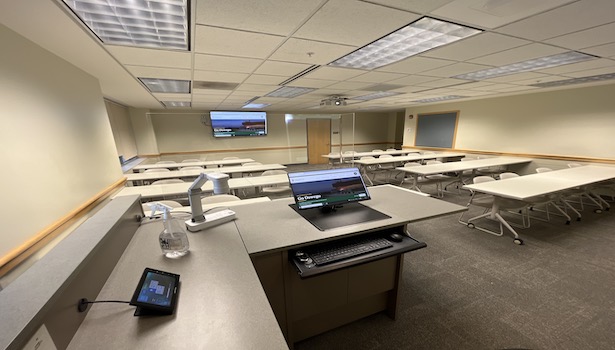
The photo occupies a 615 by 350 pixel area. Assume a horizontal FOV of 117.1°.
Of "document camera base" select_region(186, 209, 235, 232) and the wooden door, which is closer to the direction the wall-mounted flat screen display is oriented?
the document camera base

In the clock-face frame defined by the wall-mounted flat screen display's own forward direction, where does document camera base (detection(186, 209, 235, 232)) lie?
The document camera base is roughly at 12 o'clock from the wall-mounted flat screen display.

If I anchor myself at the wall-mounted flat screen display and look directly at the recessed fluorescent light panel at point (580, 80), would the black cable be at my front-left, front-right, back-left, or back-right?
front-right

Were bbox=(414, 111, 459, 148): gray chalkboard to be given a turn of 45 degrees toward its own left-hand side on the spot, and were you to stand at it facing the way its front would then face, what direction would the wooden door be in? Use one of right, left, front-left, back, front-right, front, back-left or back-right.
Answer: right

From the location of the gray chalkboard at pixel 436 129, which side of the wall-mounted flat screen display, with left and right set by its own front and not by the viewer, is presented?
left

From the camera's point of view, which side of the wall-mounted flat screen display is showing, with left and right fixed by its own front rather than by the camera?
front

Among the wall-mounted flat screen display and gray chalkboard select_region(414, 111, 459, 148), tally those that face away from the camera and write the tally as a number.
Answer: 0

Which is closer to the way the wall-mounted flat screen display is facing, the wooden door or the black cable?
the black cable

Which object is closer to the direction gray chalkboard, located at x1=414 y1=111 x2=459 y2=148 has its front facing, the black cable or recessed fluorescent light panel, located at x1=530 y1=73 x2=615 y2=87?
the black cable

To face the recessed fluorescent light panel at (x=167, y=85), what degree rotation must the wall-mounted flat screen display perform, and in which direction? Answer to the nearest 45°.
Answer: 0° — it already faces it

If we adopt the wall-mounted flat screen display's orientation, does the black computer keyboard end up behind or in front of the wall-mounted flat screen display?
in front

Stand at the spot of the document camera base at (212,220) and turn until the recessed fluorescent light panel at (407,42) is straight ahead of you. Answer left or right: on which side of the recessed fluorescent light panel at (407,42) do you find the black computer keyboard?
right

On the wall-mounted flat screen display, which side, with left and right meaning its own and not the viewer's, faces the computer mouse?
front

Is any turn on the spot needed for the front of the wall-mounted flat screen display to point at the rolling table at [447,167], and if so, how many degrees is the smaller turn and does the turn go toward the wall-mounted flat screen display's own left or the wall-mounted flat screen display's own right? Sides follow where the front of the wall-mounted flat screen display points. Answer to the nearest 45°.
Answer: approximately 45° to the wall-mounted flat screen display's own left
